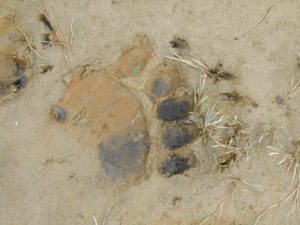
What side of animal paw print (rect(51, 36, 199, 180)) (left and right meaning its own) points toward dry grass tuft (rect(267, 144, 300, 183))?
front

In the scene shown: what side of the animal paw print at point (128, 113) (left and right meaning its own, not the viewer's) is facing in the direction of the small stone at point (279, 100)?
front

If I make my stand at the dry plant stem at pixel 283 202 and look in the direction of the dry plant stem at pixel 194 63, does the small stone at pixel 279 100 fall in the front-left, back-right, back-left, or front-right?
front-right

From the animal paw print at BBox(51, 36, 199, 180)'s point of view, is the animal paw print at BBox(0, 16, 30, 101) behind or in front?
behind

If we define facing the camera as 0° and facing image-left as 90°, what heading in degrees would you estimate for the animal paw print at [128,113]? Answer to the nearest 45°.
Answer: approximately 270°

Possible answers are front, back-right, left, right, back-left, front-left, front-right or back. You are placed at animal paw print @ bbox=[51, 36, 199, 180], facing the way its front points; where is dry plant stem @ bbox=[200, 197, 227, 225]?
front-right

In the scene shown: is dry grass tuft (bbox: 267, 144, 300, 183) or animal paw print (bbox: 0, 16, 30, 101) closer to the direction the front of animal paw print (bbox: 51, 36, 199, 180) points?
the dry grass tuft

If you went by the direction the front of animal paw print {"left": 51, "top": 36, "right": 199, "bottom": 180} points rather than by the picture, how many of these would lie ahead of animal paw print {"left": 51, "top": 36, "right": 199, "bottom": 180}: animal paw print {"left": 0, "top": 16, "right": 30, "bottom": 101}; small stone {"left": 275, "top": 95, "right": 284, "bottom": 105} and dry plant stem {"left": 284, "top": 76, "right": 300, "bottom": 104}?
2

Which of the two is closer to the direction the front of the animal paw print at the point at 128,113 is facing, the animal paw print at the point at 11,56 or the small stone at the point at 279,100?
the small stone

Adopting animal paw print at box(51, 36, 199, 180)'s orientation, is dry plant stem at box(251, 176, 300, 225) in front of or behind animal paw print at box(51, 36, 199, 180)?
in front

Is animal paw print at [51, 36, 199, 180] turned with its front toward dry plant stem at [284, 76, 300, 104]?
yes
